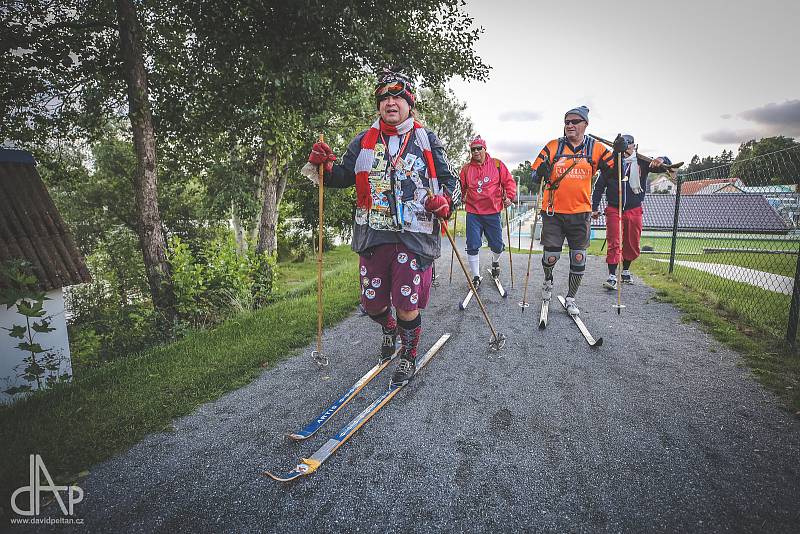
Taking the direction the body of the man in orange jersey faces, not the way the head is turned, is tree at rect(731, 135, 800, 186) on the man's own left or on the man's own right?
on the man's own left

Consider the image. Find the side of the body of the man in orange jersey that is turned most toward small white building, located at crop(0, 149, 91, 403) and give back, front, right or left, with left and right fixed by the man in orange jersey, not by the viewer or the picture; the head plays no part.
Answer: right

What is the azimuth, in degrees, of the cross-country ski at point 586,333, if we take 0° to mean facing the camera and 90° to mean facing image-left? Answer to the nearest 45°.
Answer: approximately 315°

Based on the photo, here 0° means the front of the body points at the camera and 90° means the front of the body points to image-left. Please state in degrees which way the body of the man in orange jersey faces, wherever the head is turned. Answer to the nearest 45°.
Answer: approximately 0°

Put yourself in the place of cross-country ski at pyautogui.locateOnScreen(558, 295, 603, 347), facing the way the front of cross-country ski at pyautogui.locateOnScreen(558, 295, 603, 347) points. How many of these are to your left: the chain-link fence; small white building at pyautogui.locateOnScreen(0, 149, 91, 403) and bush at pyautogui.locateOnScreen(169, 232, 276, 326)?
1
